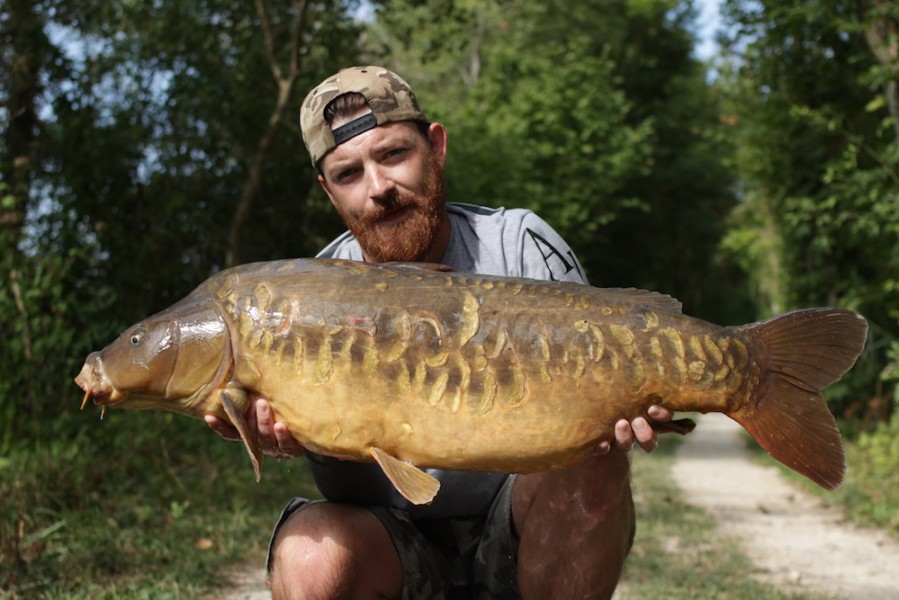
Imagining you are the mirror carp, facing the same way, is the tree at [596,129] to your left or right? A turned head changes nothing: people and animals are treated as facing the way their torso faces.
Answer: on your right

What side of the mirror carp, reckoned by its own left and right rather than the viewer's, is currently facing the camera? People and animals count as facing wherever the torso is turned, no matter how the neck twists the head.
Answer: left

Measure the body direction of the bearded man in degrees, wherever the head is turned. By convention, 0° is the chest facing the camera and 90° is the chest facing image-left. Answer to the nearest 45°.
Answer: approximately 0°

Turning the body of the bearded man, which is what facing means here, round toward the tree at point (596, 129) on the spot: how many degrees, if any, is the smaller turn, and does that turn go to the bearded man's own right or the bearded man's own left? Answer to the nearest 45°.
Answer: approximately 180°

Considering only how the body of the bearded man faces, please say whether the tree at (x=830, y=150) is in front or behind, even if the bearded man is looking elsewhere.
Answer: behind

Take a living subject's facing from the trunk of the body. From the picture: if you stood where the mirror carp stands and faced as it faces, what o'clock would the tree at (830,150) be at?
The tree is roughly at 4 o'clock from the mirror carp.
